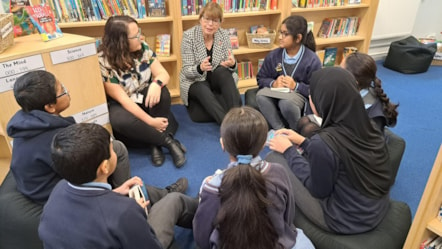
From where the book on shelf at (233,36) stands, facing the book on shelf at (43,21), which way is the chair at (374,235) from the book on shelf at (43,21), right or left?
left

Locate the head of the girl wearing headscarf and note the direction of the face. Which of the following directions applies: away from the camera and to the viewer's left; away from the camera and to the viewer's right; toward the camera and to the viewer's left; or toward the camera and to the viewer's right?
away from the camera and to the viewer's left

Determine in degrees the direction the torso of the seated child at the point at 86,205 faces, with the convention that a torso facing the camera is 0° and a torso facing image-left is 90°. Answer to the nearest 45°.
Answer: approximately 225°

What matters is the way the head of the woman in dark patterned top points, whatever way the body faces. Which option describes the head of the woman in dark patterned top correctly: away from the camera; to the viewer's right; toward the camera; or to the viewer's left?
to the viewer's right

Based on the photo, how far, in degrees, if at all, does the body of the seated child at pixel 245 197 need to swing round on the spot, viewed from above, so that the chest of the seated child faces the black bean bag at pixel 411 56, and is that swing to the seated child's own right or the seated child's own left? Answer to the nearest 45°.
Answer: approximately 45° to the seated child's own right

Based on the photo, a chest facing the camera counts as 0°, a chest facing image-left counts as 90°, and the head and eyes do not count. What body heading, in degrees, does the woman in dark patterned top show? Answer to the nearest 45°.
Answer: approximately 315°

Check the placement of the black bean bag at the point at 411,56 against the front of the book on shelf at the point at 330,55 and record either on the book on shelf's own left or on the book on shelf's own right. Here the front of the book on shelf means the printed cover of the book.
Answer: on the book on shelf's own left

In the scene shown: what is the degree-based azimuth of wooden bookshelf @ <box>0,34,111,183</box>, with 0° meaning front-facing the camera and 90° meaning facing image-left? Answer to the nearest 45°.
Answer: approximately 0°

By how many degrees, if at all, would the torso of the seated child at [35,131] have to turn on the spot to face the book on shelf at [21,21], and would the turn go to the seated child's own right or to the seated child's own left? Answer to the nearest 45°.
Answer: approximately 45° to the seated child's own left

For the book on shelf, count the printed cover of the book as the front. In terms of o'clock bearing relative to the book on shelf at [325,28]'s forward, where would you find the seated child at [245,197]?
The seated child is roughly at 12 o'clock from the book on shelf.

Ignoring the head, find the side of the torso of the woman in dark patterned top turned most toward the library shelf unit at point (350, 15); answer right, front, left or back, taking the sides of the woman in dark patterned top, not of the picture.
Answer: left

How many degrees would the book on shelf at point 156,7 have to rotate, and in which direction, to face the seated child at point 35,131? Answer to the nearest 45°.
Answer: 0° — it already faces them

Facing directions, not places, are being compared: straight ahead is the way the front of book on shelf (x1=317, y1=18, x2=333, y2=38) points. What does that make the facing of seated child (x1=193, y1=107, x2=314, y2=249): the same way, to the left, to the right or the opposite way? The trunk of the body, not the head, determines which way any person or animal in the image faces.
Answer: the opposite way

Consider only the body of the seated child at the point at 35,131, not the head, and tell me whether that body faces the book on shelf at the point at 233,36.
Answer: yes
